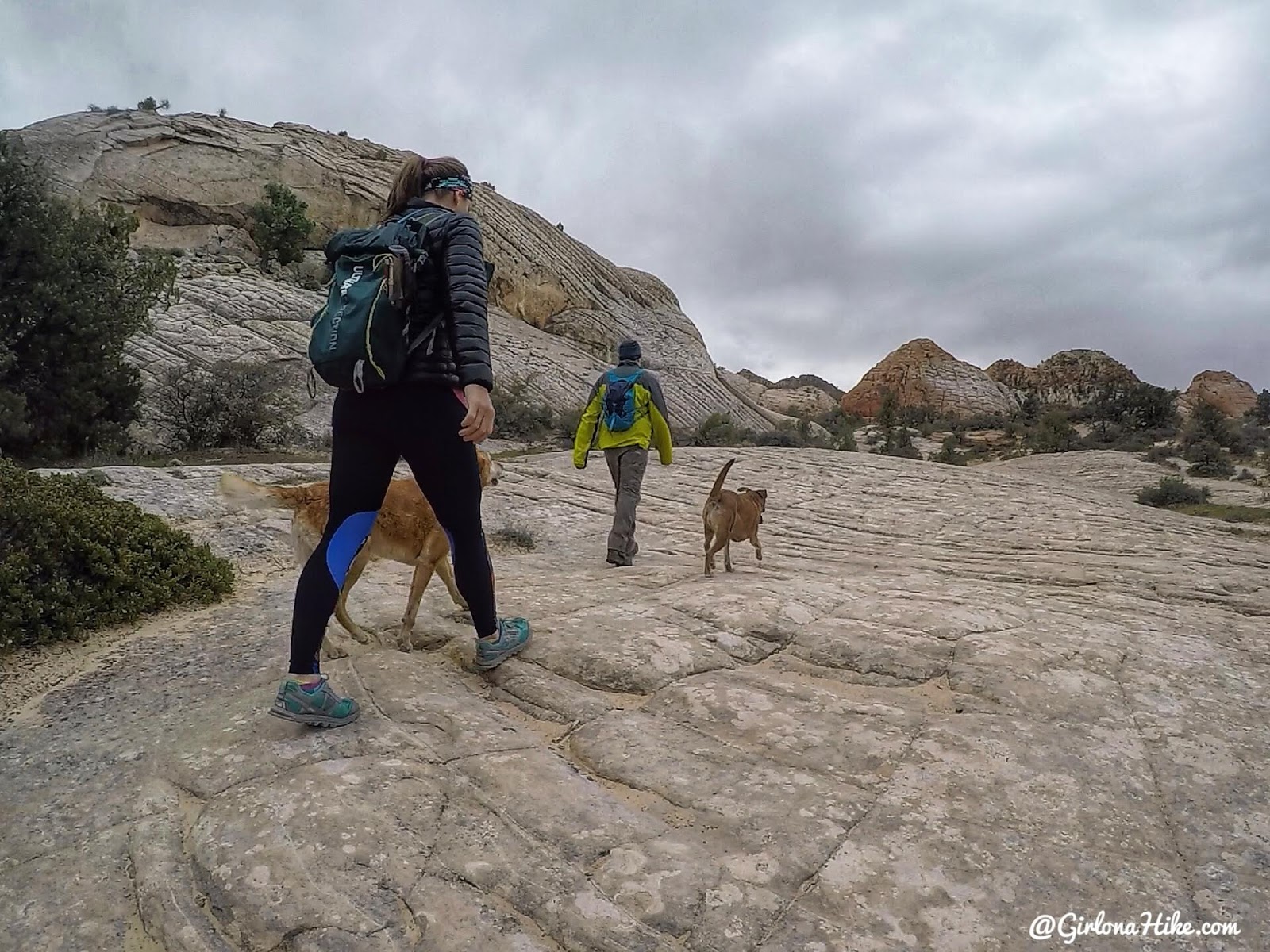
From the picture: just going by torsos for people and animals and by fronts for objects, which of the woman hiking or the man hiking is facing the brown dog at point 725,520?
the woman hiking

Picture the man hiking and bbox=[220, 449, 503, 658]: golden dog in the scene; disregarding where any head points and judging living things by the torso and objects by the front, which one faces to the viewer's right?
the golden dog

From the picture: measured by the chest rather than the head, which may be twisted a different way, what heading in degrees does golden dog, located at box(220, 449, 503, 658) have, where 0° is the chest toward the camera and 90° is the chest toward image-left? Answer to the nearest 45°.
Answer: approximately 270°

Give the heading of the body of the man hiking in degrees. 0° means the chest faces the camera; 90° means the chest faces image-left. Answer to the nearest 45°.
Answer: approximately 180°

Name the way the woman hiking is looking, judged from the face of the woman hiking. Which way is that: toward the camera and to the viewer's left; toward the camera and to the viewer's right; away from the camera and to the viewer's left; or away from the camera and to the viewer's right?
away from the camera and to the viewer's right

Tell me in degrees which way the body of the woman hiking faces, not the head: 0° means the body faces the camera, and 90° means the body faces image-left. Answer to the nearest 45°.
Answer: approximately 225°

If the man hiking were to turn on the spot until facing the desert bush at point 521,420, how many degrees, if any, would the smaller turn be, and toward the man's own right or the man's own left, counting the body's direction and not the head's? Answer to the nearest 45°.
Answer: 0° — they already face it

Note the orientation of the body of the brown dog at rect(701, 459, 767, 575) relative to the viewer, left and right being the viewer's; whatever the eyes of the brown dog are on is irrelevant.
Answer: facing away from the viewer and to the right of the viewer

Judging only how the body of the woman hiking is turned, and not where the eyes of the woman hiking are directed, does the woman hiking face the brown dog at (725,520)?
yes

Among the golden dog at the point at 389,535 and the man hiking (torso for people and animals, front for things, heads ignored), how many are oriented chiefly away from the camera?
1

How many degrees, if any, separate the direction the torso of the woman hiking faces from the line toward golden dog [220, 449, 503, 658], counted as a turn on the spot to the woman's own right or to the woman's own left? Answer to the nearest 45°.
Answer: approximately 45° to the woman's own left
